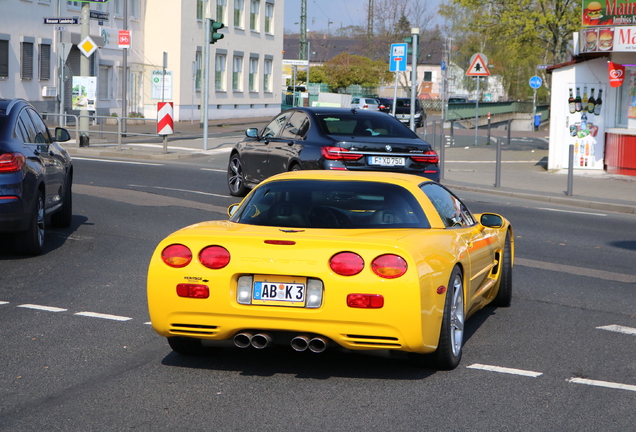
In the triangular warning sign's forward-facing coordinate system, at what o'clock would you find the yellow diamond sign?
The yellow diamond sign is roughly at 2 o'clock from the triangular warning sign.

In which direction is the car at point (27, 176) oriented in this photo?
away from the camera

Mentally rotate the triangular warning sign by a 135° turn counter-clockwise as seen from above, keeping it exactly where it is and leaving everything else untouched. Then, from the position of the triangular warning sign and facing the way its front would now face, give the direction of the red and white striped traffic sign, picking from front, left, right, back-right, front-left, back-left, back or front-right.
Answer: back

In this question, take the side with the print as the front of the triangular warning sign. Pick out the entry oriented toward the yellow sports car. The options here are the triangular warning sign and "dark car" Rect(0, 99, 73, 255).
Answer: the triangular warning sign

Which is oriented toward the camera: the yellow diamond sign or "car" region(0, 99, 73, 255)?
the yellow diamond sign

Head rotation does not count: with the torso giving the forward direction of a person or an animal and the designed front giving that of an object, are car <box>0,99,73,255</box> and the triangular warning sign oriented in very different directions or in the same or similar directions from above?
very different directions

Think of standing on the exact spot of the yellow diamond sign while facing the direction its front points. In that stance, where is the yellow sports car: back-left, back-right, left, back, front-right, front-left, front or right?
front

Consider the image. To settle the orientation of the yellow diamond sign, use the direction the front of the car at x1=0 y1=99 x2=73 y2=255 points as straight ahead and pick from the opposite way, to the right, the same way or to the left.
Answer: the opposite way

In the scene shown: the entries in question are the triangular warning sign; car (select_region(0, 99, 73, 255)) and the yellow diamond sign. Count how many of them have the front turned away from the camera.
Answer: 1

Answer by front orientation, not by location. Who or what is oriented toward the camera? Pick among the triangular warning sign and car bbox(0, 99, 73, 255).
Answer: the triangular warning sign

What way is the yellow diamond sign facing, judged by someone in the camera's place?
facing the viewer

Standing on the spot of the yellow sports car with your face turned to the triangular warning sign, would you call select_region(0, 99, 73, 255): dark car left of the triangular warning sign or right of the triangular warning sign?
left

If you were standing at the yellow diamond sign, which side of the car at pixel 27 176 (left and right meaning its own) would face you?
front

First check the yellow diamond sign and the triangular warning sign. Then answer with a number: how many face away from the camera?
0

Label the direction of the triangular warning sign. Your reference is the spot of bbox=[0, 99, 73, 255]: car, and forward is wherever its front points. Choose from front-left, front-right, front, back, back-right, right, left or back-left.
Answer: front-right

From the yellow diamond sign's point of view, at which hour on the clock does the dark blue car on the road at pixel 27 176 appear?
The dark blue car on the road is roughly at 12 o'clock from the yellow diamond sign.

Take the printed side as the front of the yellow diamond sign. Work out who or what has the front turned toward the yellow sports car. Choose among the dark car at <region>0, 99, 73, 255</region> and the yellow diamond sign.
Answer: the yellow diamond sign
